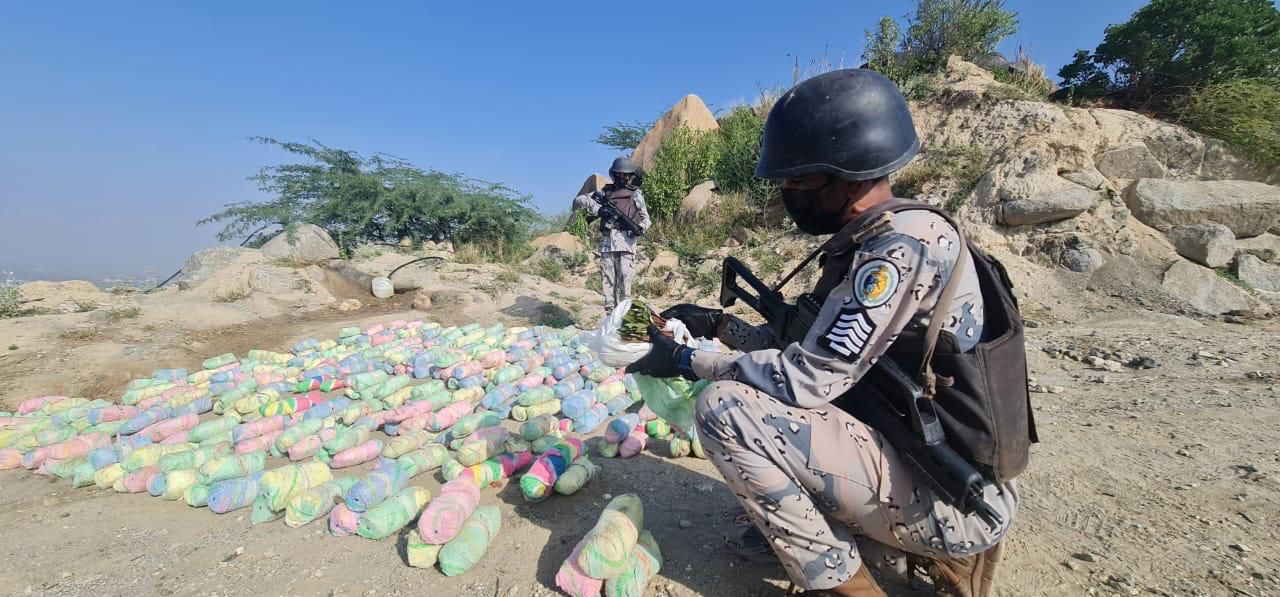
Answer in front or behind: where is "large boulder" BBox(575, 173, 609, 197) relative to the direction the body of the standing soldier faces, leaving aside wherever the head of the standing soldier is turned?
behind

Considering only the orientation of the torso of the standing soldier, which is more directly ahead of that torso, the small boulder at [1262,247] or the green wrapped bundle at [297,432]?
the green wrapped bundle

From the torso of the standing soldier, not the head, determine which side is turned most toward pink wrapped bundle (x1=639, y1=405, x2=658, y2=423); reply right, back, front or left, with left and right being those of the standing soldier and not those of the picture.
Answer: front

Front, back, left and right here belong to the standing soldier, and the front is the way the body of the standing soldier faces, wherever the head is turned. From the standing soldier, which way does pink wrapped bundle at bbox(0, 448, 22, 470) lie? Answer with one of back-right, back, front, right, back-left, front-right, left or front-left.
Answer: front-right

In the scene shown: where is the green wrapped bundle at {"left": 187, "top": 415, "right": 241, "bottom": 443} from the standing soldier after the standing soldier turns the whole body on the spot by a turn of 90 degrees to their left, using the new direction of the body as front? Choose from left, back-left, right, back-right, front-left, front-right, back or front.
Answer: back-right

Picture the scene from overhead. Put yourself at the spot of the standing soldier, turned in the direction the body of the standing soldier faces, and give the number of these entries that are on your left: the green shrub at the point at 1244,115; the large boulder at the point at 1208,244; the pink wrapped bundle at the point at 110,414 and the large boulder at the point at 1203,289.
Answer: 3

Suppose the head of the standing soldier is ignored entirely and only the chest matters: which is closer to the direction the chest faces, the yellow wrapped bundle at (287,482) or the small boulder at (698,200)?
the yellow wrapped bundle

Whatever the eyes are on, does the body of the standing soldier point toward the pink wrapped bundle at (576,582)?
yes

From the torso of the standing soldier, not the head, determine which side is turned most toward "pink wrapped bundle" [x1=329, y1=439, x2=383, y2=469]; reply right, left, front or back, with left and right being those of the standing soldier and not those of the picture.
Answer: front

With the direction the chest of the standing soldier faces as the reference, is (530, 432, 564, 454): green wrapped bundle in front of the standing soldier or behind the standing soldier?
in front

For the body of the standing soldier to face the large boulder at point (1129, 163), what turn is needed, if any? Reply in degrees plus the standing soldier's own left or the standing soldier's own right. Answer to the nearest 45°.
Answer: approximately 90° to the standing soldier's own left

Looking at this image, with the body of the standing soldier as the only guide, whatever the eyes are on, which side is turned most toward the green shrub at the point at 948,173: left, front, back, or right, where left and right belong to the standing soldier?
left

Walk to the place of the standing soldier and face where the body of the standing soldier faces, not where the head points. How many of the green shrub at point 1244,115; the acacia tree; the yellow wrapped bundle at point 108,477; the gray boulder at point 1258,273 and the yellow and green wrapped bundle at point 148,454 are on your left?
2

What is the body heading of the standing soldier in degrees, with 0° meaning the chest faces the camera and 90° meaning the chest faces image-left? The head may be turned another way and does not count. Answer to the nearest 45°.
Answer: approximately 0°

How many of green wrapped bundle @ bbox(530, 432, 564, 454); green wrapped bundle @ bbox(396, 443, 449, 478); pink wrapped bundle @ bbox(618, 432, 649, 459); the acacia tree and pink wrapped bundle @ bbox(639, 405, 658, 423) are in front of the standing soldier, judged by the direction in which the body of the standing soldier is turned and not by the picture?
4

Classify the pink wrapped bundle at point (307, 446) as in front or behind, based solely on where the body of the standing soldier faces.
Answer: in front

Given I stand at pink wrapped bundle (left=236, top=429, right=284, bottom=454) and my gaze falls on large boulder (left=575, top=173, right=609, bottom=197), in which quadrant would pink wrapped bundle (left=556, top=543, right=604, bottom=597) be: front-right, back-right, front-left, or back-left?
back-right

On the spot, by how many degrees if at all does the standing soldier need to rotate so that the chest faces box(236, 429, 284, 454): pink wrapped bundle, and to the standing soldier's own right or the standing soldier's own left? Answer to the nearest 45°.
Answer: approximately 45° to the standing soldier's own right
